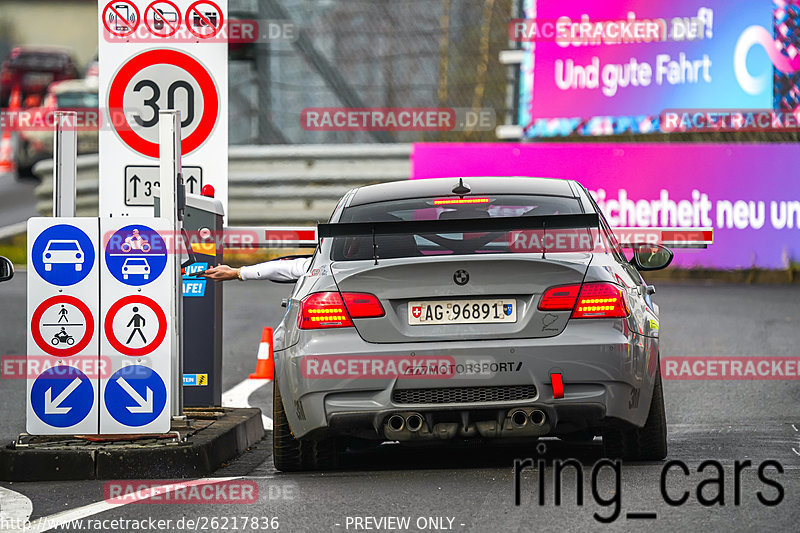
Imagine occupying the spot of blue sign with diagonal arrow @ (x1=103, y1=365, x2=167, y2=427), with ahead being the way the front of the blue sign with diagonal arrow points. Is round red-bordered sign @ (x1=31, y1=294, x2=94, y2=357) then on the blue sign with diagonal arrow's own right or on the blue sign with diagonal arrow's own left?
on the blue sign with diagonal arrow's own right

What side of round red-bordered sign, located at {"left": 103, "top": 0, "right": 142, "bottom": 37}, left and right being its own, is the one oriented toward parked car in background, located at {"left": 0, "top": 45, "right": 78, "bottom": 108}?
back

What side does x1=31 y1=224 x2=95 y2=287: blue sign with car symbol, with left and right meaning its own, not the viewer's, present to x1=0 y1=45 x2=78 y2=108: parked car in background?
back

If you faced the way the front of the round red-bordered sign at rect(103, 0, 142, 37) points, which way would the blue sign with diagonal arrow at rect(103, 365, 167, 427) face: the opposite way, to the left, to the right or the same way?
the same way

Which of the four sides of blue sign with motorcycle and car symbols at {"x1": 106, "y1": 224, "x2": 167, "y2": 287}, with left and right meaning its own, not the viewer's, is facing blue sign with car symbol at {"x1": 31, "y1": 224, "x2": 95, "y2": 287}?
right

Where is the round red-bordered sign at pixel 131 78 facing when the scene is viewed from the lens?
facing the viewer

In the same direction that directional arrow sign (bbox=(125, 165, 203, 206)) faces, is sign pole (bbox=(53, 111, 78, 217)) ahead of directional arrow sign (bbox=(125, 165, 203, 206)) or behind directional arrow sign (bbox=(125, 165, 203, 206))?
ahead

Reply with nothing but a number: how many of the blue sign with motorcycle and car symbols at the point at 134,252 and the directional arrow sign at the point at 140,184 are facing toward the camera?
2

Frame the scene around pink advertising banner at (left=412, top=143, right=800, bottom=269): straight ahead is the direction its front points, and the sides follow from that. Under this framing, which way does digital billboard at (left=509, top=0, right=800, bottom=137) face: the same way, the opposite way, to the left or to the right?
the same way

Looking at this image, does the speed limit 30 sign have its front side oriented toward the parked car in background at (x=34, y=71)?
no

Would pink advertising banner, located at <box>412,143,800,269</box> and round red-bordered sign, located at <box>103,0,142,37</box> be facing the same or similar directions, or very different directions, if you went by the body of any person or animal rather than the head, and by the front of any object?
same or similar directions

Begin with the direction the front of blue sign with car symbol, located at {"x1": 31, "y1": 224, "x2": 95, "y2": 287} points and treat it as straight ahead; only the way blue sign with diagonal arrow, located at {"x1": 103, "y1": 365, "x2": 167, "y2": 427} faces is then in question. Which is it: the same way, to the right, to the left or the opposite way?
the same way

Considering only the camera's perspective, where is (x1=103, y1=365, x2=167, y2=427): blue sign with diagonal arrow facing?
facing the viewer

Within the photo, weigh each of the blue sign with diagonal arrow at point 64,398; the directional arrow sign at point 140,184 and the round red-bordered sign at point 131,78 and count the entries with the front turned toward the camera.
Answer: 3

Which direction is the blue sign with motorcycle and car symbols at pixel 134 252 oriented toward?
toward the camera

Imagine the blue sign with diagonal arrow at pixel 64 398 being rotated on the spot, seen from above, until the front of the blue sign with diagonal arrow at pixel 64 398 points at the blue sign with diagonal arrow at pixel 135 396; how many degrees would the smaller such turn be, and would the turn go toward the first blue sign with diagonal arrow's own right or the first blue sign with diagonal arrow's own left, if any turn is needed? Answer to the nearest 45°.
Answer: approximately 90° to the first blue sign with diagonal arrow's own left
